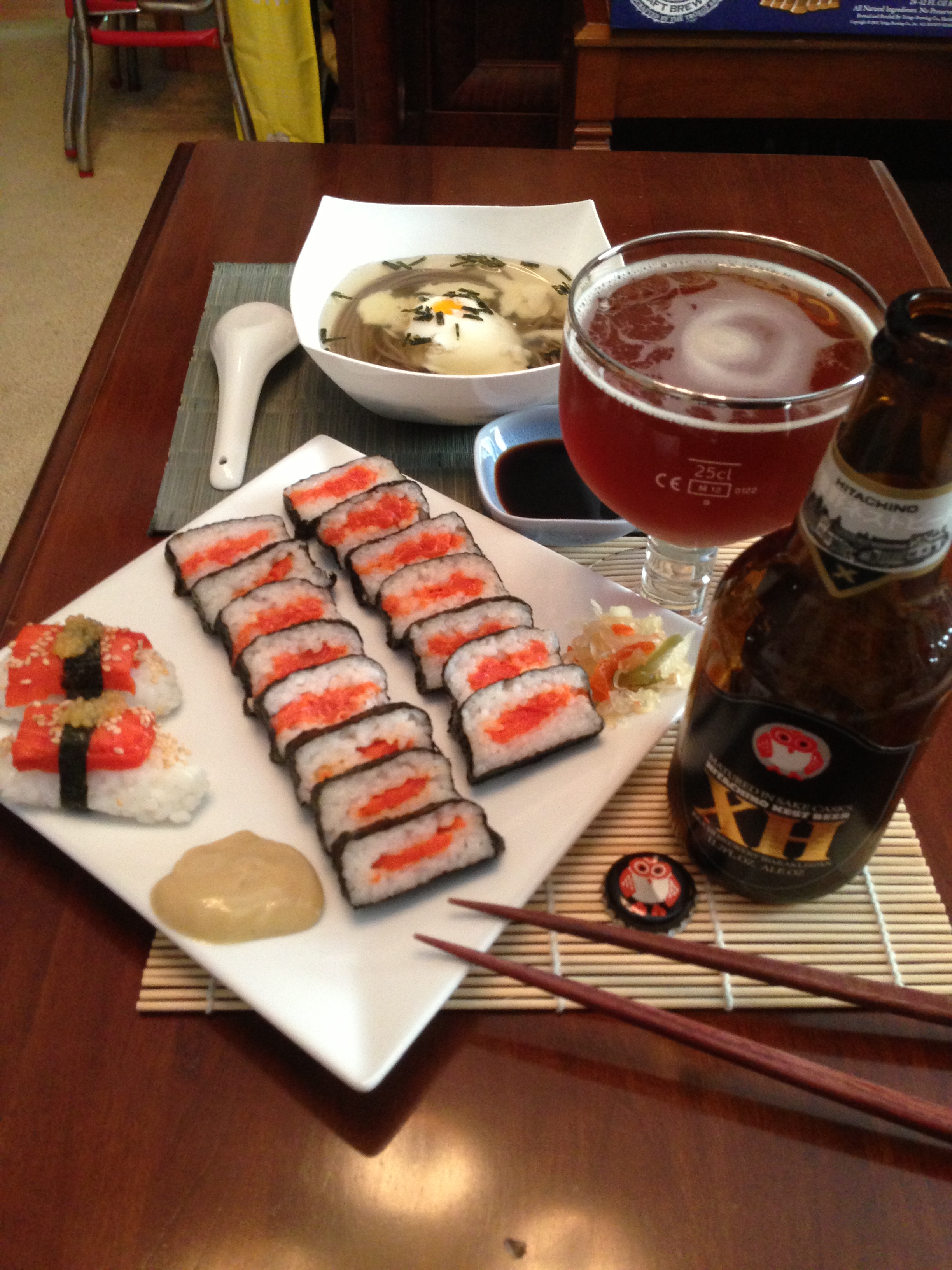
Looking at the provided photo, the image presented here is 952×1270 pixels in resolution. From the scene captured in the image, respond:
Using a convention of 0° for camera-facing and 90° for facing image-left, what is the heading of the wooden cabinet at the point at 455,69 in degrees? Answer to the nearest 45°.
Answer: approximately 0°

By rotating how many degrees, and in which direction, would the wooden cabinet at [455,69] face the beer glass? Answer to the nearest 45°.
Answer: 0° — it already faces it

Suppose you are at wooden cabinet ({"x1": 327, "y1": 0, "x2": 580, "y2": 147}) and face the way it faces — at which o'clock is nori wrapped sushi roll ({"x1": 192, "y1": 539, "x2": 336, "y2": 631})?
The nori wrapped sushi roll is roughly at 12 o'clock from the wooden cabinet.

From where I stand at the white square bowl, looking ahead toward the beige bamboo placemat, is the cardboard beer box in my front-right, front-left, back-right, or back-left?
back-left

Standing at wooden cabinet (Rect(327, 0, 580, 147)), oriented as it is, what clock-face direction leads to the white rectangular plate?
The white rectangular plate is roughly at 12 o'clock from the wooden cabinet.

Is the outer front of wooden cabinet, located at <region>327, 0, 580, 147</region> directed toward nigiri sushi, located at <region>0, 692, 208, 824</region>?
yes

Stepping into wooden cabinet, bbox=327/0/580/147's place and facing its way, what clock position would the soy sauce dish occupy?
The soy sauce dish is roughly at 12 o'clock from the wooden cabinet.

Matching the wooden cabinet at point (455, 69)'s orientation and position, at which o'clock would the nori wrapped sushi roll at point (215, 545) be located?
The nori wrapped sushi roll is roughly at 12 o'clock from the wooden cabinet.
